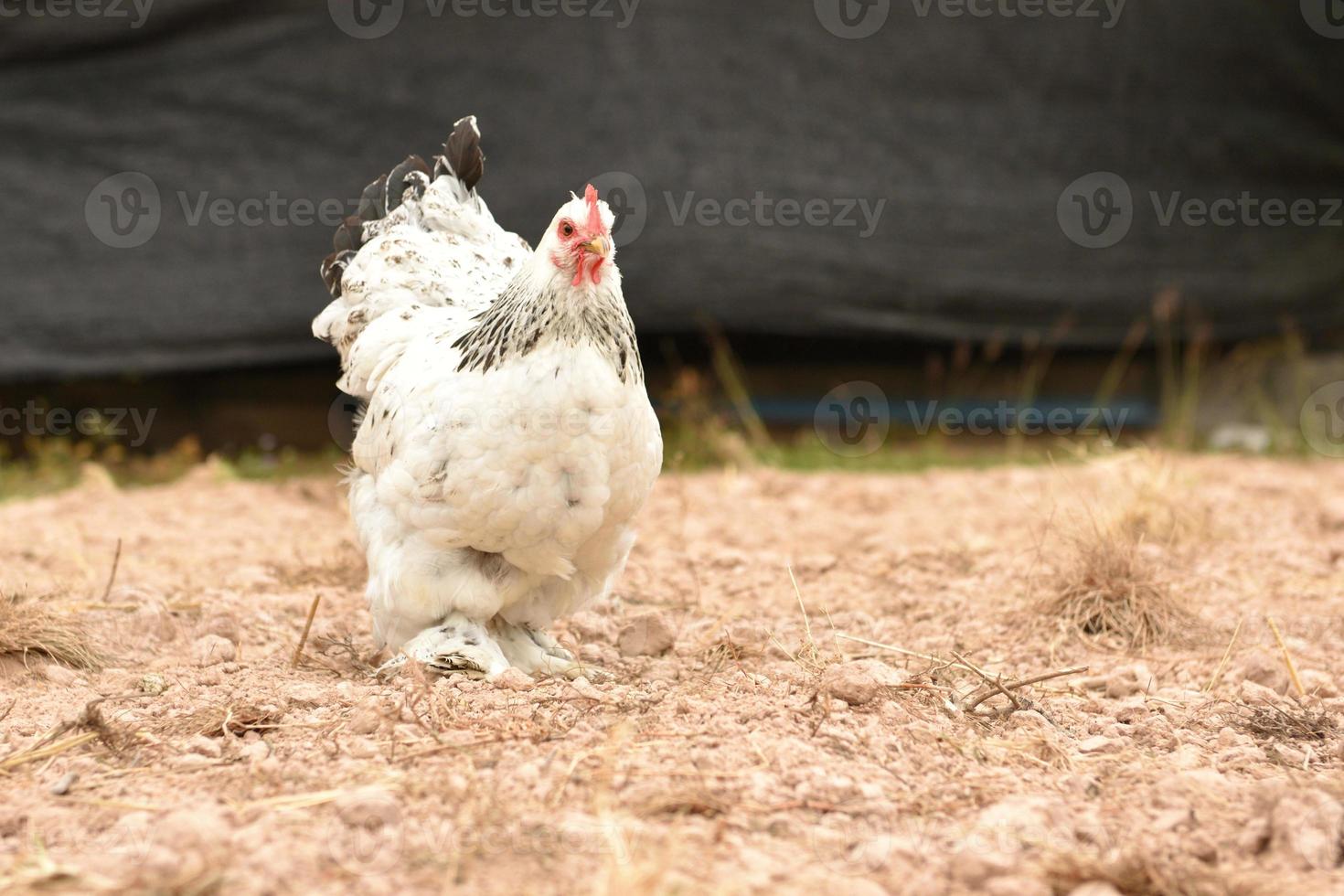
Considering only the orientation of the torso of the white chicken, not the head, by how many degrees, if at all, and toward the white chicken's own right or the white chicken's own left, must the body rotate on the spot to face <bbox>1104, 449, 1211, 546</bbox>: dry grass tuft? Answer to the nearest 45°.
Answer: approximately 90° to the white chicken's own left

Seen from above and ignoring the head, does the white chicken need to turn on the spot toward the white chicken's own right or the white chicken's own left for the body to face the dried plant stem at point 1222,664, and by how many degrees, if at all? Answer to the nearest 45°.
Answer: approximately 45° to the white chicken's own left

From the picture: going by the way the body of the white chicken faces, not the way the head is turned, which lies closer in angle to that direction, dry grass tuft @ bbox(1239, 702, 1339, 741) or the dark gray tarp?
the dry grass tuft

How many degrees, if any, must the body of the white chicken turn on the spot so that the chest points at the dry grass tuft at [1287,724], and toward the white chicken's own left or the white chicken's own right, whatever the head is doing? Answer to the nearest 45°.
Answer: approximately 45° to the white chicken's own left

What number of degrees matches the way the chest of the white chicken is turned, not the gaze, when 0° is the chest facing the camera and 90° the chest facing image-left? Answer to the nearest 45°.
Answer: approximately 315°

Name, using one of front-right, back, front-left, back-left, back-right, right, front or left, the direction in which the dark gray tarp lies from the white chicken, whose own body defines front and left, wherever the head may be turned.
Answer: back-left

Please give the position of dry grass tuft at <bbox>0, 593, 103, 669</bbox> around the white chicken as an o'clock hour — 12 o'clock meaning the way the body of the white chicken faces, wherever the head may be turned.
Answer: The dry grass tuft is roughly at 5 o'clock from the white chicken.
